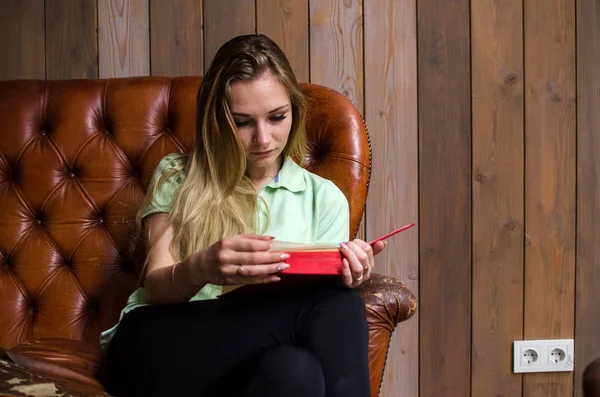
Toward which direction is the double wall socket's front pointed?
toward the camera

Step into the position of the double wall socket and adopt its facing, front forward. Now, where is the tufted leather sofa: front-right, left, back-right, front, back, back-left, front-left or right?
front-right

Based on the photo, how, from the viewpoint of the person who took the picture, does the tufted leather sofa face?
facing the viewer

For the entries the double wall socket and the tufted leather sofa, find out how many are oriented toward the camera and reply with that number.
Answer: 2

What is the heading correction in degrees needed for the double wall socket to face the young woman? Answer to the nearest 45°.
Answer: approximately 45° to its right

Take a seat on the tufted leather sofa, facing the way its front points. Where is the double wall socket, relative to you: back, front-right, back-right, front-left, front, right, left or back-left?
left
